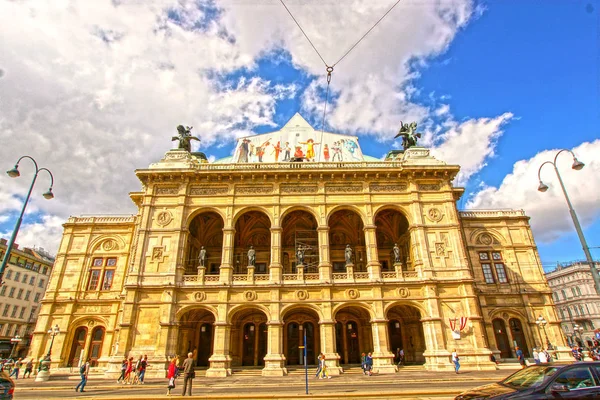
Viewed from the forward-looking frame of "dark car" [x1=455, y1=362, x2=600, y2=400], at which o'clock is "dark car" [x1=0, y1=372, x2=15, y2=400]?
"dark car" [x1=0, y1=372, x2=15, y2=400] is roughly at 1 o'clock from "dark car" [x1=455, y1=362, x2=600, y2=400].

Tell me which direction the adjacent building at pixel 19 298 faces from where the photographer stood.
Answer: facing the viewer and to the right of the viewer

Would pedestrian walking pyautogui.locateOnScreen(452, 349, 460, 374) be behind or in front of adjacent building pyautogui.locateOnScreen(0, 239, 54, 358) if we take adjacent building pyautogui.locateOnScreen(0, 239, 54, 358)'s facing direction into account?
in front

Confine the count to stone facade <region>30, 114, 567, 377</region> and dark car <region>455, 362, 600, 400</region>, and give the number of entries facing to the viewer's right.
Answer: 0

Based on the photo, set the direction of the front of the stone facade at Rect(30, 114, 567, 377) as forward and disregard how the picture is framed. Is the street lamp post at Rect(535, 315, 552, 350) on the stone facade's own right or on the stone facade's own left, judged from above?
on the stone facade's own left

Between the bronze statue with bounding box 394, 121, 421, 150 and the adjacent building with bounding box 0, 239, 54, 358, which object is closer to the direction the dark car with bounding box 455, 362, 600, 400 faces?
the adjacent building

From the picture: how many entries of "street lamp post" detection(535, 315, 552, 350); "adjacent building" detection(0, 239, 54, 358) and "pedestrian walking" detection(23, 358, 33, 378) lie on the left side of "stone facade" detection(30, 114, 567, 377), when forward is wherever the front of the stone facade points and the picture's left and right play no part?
1

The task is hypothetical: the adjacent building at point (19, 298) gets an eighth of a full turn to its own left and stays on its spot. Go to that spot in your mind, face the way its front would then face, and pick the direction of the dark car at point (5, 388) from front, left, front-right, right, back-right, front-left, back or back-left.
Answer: right

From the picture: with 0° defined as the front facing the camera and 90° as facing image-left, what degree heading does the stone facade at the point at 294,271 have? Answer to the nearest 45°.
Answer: approximately 0°
